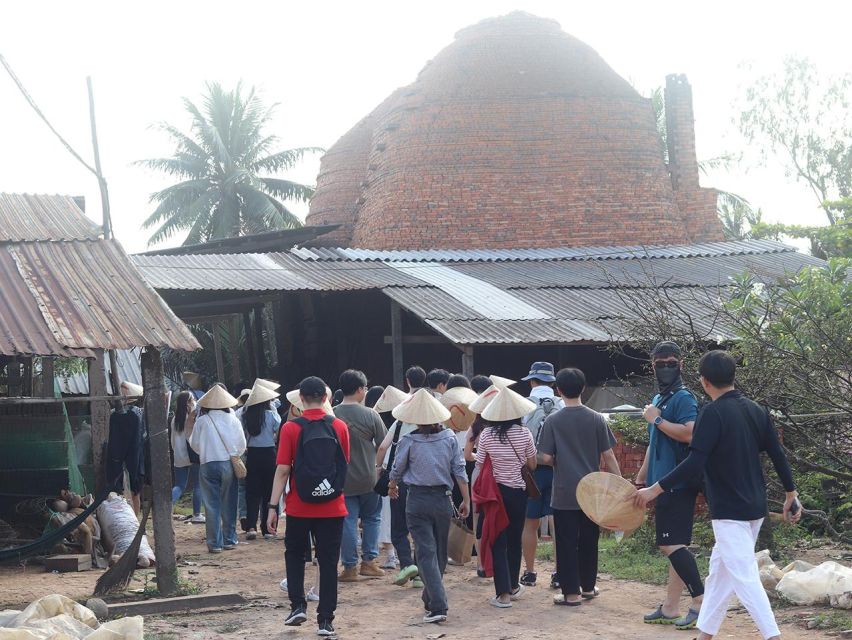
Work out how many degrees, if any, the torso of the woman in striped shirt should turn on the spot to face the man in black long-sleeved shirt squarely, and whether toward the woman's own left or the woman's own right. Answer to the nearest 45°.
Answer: approximately 135° to the woman's own right

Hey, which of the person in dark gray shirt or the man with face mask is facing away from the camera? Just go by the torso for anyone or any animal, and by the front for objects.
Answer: the person in dark gray shirt

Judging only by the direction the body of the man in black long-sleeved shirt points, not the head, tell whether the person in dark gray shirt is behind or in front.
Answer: in front

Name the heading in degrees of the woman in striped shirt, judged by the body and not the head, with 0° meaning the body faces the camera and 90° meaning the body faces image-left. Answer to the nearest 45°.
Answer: approximately 180°

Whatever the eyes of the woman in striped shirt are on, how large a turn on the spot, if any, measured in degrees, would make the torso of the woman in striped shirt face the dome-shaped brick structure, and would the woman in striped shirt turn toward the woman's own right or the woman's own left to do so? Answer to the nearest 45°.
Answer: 0° — they already face it

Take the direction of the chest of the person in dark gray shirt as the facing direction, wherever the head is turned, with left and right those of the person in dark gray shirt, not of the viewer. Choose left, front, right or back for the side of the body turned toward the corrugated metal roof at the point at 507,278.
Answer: front

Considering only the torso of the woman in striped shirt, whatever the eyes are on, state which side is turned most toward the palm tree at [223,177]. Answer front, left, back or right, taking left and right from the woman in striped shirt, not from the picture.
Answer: front

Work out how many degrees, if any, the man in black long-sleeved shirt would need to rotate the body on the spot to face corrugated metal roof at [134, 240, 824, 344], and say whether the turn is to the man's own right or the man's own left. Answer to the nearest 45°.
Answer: approximately 45° to the man's own right

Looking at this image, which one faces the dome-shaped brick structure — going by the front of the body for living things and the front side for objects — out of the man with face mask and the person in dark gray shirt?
the person in dark gray shirt

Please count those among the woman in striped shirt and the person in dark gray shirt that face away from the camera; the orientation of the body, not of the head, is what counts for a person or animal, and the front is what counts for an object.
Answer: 2

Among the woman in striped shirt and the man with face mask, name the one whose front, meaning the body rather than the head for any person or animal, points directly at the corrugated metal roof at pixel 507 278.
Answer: the woman in striped shirt

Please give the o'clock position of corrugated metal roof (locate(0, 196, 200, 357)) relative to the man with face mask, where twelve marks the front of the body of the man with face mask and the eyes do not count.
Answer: The corrugated metal roof is roughly at 2 o'clock from the man with face mask.

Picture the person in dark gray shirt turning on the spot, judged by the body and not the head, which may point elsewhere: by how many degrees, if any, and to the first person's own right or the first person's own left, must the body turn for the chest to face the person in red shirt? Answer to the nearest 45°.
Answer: approximately 135° to the first person's own left

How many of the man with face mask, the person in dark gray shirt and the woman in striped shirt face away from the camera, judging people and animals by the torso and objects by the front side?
2

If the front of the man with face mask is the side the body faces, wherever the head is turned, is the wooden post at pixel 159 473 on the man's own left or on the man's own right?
on the man's own right

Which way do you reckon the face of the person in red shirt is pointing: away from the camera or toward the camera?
away from the camera

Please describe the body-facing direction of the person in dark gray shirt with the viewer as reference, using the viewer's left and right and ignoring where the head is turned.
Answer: facing away from the viewer
